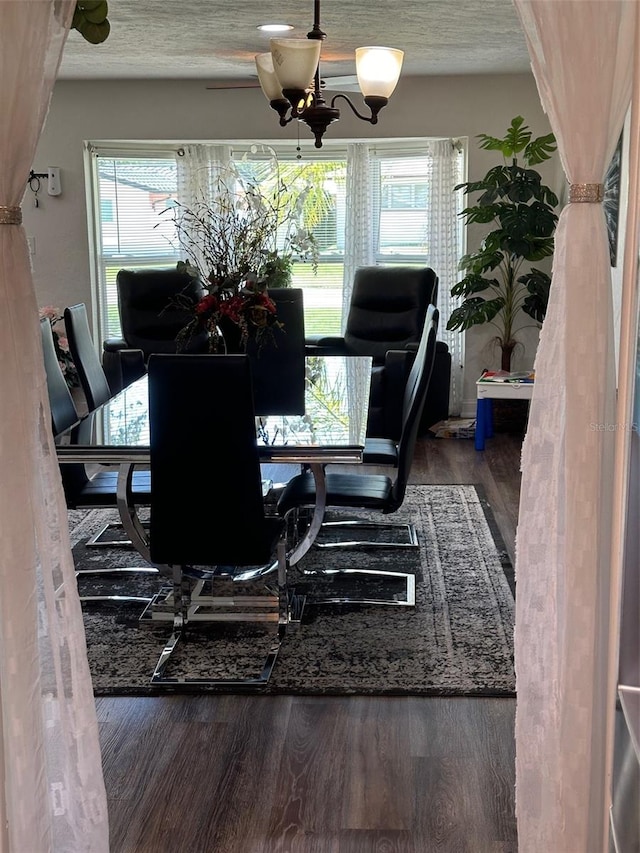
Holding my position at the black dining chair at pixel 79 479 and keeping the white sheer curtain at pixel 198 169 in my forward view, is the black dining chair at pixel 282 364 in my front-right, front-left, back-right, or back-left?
front-right

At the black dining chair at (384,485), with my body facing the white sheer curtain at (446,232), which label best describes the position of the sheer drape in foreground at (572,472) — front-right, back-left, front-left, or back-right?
back-right

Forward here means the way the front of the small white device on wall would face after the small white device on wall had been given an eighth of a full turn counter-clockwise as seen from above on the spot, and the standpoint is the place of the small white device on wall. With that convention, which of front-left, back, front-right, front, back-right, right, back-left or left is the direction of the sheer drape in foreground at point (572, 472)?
front-right

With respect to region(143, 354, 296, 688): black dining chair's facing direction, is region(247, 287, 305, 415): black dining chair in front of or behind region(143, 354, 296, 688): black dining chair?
in front

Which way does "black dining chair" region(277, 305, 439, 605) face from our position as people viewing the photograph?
facing to the left of the viewer

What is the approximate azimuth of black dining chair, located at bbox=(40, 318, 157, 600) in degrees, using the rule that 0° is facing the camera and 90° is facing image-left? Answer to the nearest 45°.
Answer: approximately 270°

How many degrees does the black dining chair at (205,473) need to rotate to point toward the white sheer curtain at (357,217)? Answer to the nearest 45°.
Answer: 0° — it already faces it

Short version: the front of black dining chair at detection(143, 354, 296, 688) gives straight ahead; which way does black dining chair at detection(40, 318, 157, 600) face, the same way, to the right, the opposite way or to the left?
to the right

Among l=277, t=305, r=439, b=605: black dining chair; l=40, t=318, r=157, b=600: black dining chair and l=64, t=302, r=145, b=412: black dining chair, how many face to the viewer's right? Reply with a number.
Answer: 2

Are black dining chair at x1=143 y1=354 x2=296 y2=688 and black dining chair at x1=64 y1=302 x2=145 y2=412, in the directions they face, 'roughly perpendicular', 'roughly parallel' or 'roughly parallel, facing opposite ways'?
roughly perpendicular

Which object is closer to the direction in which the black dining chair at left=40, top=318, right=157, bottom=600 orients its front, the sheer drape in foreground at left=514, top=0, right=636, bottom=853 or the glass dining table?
the glass dining table

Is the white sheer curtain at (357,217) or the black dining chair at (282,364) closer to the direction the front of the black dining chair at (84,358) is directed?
the black dining chair

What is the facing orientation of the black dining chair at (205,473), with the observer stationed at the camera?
facing away from the viewer

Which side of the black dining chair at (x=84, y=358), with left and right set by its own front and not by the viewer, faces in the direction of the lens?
right

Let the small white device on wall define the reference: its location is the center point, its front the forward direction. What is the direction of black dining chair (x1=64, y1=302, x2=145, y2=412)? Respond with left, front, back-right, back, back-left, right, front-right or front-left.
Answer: front

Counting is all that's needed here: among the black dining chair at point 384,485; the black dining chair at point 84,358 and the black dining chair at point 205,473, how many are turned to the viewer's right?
1
